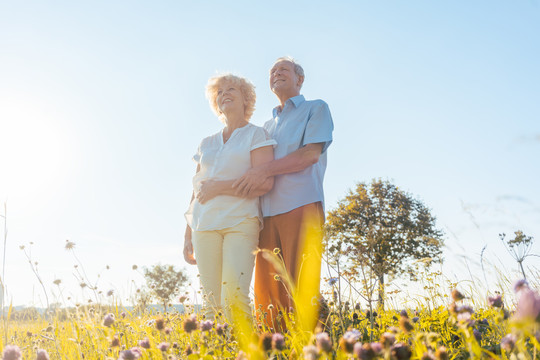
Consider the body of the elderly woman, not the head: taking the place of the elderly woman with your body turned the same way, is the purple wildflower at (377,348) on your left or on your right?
on your left

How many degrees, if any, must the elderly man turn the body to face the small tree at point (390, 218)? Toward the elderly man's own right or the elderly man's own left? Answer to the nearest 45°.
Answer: approximately 135° to the elderly man's own right

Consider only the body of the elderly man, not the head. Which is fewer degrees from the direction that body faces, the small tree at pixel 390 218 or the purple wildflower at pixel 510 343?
the purple wildflower

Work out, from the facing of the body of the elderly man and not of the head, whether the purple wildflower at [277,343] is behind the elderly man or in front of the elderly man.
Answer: in front

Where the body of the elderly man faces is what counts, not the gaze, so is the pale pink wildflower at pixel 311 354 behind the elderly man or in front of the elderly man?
in front

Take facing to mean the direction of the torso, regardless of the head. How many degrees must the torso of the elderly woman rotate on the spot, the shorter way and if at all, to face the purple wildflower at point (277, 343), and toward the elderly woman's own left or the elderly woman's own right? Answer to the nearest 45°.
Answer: approximately 45° to the elderly woman's own left

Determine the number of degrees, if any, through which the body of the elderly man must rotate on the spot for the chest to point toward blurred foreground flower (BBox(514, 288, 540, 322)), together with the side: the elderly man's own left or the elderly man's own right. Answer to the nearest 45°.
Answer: approximately 45° to the elderly man's own left

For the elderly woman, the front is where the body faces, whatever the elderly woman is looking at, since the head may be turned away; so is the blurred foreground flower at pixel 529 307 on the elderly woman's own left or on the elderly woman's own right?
on the elderly woman's own left

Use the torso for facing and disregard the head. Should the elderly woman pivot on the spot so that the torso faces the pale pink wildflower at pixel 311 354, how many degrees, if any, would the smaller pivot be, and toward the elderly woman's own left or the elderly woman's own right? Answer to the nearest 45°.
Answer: approximately 45° to the elderly woman's own left

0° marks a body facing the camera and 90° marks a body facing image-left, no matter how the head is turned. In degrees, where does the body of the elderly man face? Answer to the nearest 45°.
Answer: approximately 45°

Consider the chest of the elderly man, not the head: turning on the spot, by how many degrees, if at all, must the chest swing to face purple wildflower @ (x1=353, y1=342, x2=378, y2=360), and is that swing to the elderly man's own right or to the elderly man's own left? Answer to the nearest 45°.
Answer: approximately 45° to the elderly man's own left
